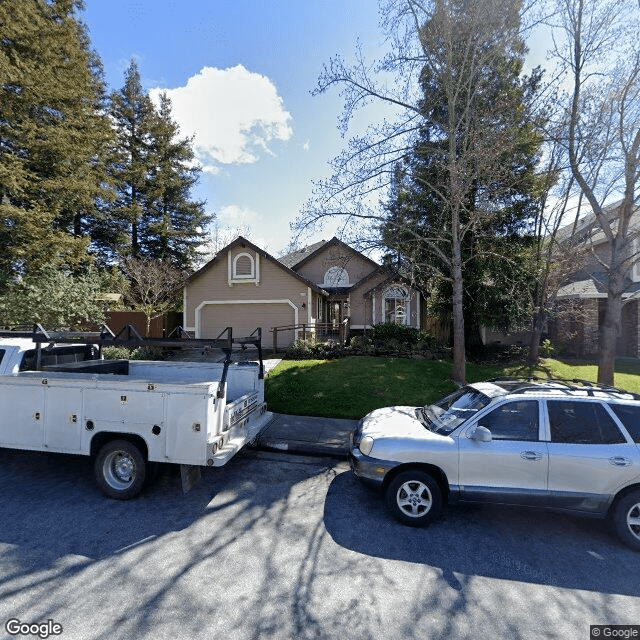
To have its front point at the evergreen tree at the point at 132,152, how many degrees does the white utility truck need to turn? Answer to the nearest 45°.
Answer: approximately 45° to its right

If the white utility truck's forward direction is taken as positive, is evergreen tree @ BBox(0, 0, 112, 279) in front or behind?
in front

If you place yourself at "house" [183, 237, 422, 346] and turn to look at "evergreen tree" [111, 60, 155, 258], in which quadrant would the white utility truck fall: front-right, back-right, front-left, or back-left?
back-left

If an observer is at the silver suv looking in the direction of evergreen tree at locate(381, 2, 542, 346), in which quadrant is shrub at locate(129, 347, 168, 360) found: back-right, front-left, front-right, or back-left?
front-left

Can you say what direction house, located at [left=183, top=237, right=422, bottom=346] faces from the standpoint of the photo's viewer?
facing the viewer

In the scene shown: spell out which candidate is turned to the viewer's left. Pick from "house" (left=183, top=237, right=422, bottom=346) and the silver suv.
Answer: the silver suv

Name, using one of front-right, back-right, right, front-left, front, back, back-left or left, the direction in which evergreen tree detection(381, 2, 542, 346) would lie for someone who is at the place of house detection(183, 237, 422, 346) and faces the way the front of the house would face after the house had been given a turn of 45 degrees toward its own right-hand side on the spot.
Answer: left

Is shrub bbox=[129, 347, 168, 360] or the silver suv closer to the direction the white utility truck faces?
the shrub

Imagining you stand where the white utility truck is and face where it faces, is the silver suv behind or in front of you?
behind

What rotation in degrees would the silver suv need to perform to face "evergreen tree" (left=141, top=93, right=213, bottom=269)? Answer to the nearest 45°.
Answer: approximately 45° to its right

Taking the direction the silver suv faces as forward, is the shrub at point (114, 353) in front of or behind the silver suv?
in front

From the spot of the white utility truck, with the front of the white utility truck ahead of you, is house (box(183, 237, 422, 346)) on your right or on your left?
on your right

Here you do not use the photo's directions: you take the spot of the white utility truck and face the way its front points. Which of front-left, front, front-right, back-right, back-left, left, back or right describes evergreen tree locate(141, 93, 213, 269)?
front-right

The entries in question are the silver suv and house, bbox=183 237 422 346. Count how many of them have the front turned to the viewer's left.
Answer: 1

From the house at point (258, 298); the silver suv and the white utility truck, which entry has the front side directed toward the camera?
the house

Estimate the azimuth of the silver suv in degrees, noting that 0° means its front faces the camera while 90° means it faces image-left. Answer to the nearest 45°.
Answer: approximately 90°

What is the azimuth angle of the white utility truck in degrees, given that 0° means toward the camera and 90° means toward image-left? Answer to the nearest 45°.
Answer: approximately 135°

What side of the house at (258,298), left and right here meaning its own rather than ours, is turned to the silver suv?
front

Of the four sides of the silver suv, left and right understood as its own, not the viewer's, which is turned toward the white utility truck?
front

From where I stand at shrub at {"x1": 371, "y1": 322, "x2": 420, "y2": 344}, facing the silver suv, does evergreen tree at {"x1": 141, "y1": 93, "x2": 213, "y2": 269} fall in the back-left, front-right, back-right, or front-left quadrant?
back-right

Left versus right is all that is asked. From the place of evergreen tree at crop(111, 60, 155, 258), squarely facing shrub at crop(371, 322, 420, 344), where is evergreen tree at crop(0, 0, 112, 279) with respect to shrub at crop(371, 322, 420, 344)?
right
